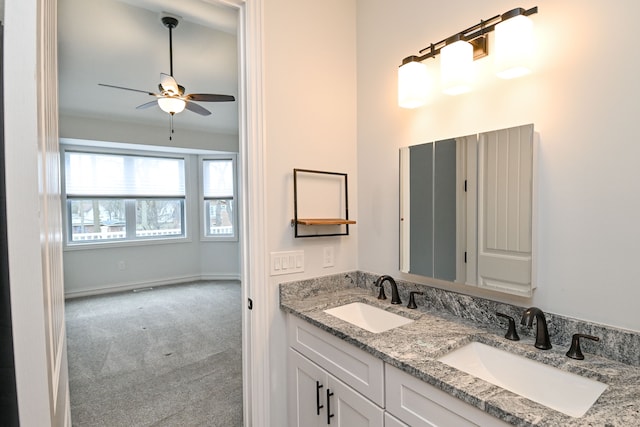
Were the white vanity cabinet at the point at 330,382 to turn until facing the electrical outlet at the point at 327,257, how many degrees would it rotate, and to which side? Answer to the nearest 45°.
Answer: approximately 135° to its right

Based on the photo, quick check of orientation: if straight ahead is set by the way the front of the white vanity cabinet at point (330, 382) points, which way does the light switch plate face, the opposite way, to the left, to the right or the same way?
to the left

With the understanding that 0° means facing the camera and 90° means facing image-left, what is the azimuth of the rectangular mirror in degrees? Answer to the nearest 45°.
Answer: approximately 45°

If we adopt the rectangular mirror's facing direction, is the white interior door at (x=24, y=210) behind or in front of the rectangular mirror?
in front

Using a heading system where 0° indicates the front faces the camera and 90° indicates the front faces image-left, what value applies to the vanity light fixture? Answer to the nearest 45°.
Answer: approximately 45°

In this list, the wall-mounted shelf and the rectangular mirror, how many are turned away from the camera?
0

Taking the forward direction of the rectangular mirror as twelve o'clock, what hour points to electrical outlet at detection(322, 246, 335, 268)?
The electrical outlet is roughly at 2 o'clock from the rectangular mirror.

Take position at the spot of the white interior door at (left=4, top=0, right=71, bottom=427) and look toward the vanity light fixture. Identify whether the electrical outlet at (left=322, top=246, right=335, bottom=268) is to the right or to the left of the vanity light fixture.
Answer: left
